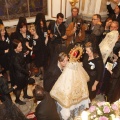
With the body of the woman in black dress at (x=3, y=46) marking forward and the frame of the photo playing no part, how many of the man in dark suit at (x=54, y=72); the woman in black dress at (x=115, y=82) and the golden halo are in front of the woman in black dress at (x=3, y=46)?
3

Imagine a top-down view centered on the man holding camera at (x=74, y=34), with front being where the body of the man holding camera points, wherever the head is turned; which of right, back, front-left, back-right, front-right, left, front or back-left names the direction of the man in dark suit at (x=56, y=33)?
right

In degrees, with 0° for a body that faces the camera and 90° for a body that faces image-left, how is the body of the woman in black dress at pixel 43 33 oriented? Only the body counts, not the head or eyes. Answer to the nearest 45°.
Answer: approximately 315°

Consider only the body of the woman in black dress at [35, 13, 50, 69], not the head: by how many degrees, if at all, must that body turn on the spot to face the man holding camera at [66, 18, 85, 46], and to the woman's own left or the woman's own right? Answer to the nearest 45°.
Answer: approximately 45° to the woman's own left

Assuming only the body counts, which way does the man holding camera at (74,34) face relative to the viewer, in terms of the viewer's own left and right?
facing the viewer

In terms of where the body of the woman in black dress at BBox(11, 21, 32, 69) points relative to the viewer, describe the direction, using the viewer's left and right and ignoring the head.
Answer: facing the viewer and to the right of the viewer

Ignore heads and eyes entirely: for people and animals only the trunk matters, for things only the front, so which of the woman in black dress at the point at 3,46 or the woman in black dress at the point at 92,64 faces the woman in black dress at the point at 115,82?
the woman in black dress at the point at 3,46

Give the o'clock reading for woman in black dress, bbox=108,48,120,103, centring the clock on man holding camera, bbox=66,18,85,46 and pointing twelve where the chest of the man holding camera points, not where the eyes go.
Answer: The woman in black dress is roughly at 11 o'clock from the man holding camera.

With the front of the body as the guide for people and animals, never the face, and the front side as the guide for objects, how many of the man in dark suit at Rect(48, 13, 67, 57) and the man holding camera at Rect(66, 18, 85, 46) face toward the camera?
2

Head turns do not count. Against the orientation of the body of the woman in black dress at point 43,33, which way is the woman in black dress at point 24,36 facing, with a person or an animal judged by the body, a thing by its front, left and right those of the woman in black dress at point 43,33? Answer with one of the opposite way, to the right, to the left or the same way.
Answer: the same way

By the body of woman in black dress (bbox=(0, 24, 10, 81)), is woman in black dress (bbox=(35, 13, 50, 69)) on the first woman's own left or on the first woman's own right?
on the first woman's own left
